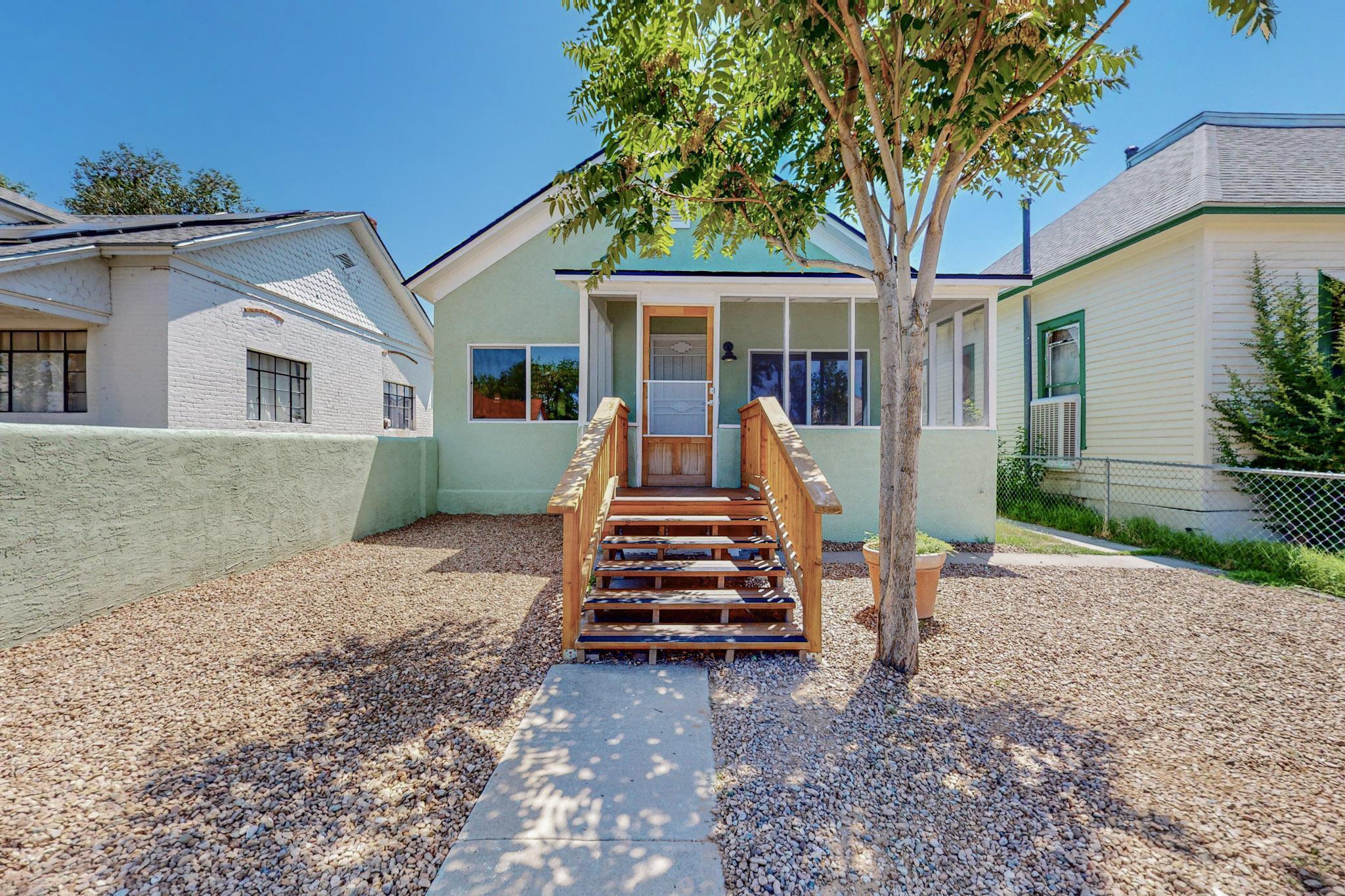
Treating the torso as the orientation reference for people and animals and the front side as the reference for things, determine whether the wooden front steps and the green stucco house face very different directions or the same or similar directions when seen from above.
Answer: same or similar directions

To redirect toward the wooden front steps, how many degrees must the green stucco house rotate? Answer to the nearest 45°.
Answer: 0° — it already faces it

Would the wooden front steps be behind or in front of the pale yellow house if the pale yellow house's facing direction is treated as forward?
in front

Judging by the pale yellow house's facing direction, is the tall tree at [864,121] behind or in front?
in front

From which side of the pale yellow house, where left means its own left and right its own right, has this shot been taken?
front

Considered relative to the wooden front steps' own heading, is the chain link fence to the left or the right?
on its left

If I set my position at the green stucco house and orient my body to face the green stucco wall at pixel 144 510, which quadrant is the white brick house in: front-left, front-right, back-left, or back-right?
front-right

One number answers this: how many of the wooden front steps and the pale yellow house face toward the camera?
2

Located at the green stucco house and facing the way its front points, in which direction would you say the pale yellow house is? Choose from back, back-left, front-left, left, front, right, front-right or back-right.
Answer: left

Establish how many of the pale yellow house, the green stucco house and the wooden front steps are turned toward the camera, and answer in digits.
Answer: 3

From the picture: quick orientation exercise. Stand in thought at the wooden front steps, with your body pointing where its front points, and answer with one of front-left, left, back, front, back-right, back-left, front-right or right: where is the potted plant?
left

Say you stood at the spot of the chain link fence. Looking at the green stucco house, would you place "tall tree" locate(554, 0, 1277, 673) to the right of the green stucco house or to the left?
left

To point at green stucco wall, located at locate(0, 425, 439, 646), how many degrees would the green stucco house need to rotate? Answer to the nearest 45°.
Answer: approximately 45° to its right

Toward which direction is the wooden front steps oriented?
toward the camera

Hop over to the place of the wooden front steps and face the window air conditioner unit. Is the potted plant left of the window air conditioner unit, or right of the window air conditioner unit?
right
